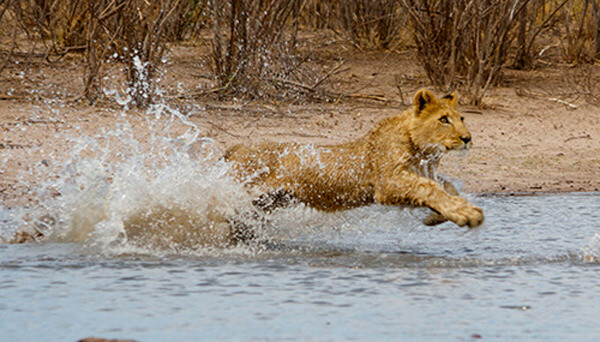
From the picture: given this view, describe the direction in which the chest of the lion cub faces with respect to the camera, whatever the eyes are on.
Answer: to the viewer's right

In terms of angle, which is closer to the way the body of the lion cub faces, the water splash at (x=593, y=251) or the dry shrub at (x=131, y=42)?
the water splash

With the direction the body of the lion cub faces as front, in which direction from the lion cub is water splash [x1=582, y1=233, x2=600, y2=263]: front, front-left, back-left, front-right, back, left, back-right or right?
front

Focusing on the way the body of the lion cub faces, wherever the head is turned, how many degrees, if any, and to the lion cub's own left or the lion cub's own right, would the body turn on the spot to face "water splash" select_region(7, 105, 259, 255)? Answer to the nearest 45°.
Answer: approximately 180°

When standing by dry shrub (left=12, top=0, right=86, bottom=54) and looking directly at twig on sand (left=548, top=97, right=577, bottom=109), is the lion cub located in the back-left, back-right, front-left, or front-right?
front-right

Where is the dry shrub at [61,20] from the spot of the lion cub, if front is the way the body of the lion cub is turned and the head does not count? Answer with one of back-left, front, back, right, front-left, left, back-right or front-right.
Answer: back-left

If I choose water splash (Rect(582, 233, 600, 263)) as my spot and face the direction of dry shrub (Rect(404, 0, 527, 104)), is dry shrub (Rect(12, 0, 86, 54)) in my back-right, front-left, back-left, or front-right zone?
front-left

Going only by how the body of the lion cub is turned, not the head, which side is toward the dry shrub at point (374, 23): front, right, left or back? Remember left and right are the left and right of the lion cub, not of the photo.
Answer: left

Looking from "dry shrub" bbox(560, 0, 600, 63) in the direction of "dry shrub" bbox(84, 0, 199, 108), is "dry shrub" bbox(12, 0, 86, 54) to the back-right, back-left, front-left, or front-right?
front-right

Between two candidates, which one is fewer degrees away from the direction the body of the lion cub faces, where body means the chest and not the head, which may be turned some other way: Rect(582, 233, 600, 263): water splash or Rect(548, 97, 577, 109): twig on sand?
the water splash

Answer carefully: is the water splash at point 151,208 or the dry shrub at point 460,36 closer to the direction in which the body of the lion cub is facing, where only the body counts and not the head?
the dry shrub

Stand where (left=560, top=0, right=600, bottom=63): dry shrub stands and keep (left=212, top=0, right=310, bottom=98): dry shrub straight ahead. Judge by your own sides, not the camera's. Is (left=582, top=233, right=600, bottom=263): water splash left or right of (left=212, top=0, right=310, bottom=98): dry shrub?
left

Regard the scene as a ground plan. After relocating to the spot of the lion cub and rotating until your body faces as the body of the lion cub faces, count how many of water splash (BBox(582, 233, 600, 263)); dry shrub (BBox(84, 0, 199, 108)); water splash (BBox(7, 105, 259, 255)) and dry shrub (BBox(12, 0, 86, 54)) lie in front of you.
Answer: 1

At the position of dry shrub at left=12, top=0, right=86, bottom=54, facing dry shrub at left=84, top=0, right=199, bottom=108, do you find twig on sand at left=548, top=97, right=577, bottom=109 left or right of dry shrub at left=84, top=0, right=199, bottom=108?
left

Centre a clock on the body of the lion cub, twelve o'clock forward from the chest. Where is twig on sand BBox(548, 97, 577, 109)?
The twig on sand is roughly at 10 o'clock from the lion cub.

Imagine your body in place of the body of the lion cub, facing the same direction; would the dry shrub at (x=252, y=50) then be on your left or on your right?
on your left
